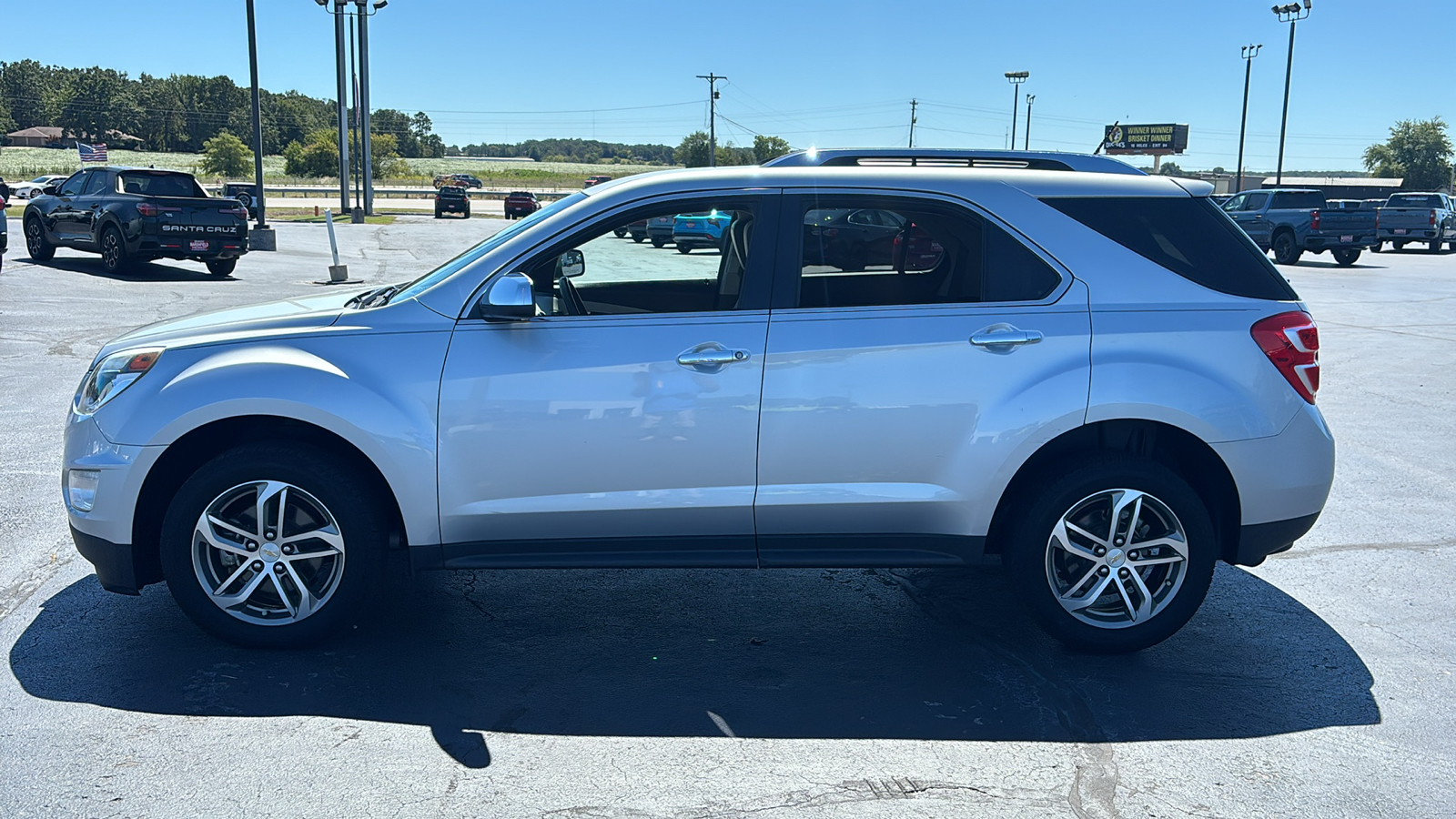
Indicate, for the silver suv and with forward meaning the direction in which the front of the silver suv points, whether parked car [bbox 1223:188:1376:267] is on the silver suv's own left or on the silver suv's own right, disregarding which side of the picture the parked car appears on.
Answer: on the silver suv's own right

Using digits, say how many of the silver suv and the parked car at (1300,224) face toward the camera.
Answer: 0

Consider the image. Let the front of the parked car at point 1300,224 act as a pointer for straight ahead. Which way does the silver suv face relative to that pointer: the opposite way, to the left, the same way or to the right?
to the left

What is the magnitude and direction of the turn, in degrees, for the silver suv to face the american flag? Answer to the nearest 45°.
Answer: approximately 45° to its right

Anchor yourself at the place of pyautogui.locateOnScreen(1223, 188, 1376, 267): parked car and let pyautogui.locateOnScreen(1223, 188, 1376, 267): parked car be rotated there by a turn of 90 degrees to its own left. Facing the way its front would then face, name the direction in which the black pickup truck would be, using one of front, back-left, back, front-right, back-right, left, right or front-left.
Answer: front

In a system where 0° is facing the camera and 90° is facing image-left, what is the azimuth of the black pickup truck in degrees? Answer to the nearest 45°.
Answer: approximately 135°

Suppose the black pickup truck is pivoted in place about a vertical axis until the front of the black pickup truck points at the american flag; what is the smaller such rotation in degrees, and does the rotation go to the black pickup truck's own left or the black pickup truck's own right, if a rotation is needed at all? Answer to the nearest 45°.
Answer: approximately 45° to the black pickup truck's own left

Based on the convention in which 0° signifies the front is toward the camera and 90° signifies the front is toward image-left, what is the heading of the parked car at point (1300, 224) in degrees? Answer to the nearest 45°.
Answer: approximately 135°

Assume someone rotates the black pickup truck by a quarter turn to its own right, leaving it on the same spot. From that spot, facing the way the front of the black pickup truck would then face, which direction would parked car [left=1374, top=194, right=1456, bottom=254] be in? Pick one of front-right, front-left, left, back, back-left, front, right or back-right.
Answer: front-right

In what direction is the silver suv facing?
to the viewer's left
